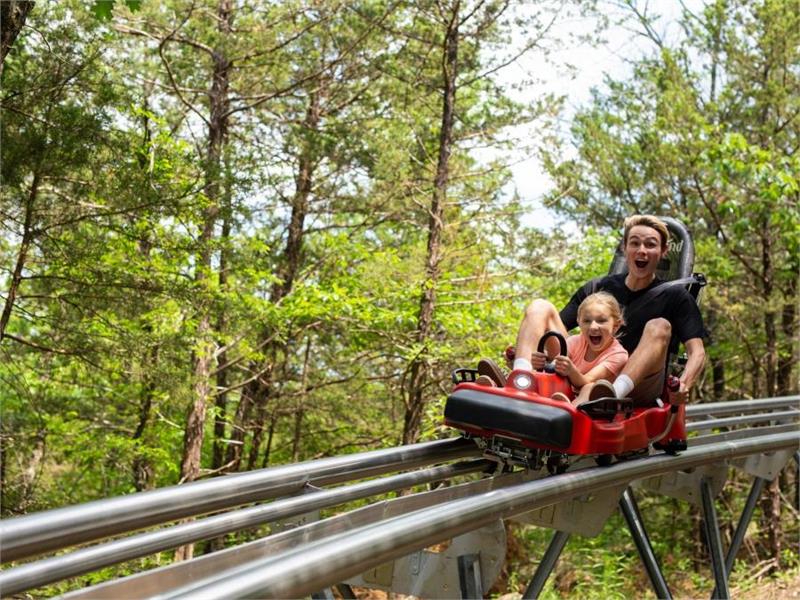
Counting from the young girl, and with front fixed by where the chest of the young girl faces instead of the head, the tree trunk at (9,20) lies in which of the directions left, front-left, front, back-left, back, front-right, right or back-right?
front-right

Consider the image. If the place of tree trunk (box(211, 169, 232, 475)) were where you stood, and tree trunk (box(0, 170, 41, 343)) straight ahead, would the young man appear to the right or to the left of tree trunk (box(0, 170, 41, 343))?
left

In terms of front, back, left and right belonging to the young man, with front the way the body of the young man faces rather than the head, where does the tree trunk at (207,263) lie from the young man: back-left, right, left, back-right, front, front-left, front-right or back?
right

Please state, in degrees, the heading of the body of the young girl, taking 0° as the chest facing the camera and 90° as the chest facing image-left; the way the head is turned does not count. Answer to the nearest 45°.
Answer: approximately 45°

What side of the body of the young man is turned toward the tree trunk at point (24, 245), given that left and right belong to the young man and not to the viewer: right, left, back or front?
right
